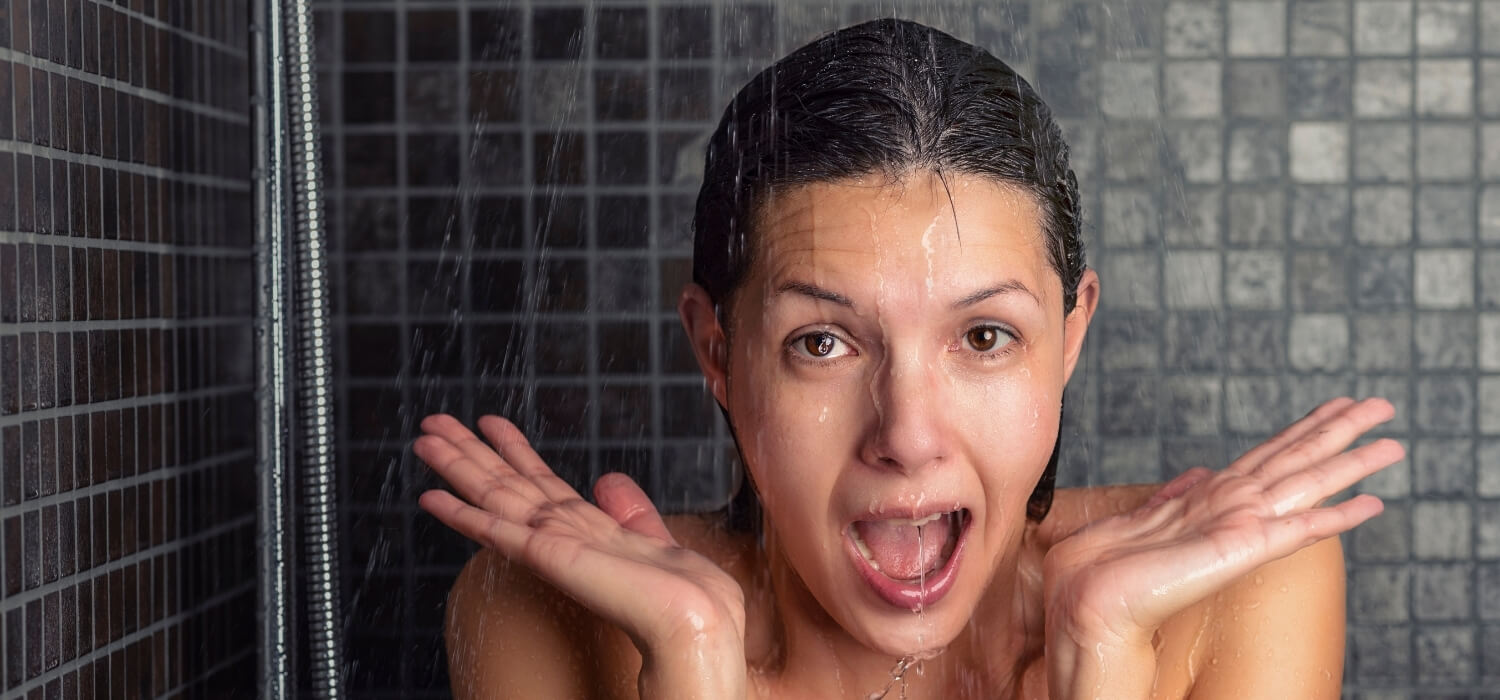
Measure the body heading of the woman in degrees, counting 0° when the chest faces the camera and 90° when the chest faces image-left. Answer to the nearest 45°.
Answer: approximately 0°
